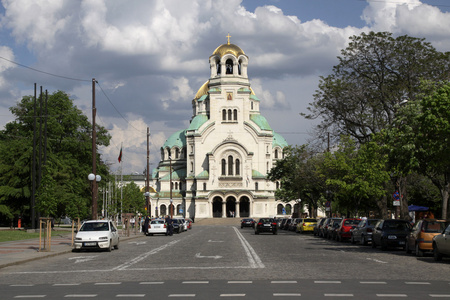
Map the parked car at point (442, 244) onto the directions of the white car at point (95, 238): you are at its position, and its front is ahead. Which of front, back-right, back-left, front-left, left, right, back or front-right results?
front-left

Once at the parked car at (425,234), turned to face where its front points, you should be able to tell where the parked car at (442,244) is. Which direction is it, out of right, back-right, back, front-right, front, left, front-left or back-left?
back-right

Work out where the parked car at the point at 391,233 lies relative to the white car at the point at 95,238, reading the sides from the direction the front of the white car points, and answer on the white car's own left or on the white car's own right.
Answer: on the white car's own left

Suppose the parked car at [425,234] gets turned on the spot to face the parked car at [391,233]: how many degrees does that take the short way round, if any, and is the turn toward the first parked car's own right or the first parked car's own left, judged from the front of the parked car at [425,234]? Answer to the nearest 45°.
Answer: approximately 45° to the first parked car's own right

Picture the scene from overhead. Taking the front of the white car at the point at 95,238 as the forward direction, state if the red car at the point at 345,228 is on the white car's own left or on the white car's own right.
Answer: on the white car's own left

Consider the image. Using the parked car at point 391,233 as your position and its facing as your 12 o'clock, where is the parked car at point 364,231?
the parked car at point 364,231 is roughly at 1 o'clock from the parked car at point 391,233.

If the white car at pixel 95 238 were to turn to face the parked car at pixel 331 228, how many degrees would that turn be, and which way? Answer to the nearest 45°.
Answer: approximately 135° to its left

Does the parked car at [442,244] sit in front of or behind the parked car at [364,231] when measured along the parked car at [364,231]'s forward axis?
behind
